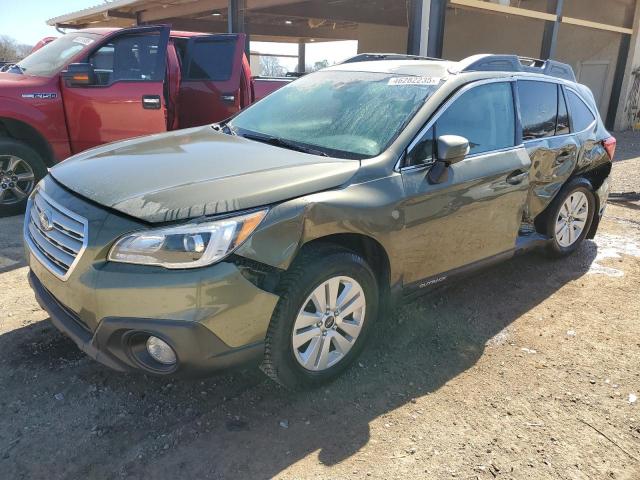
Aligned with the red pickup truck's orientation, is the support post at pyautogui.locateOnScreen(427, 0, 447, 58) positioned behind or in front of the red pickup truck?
behind

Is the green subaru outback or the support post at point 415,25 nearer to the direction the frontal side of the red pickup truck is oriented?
the green subaru outback

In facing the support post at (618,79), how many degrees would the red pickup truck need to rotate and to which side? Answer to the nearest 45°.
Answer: approximately 180°

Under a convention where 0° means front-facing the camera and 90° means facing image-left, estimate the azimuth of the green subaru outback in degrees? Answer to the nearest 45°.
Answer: approximately 45°

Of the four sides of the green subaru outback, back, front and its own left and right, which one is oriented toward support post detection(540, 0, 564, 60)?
back

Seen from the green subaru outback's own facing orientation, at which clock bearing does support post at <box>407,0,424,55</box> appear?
The support post is roughly at 5 o'clock from the green subaru outback.

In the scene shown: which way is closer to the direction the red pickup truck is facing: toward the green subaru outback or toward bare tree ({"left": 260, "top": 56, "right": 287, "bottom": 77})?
the green subaru outback

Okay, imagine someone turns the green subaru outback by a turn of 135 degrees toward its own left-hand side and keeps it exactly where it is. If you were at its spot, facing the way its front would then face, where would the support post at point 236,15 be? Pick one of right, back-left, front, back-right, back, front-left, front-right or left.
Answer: left

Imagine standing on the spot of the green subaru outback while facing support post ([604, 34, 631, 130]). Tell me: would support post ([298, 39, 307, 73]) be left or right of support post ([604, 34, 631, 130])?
left

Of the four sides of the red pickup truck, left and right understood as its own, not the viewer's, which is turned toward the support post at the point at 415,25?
back

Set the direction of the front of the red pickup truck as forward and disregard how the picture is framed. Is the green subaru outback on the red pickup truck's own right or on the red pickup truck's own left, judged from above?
on the red pickup truck's own left
